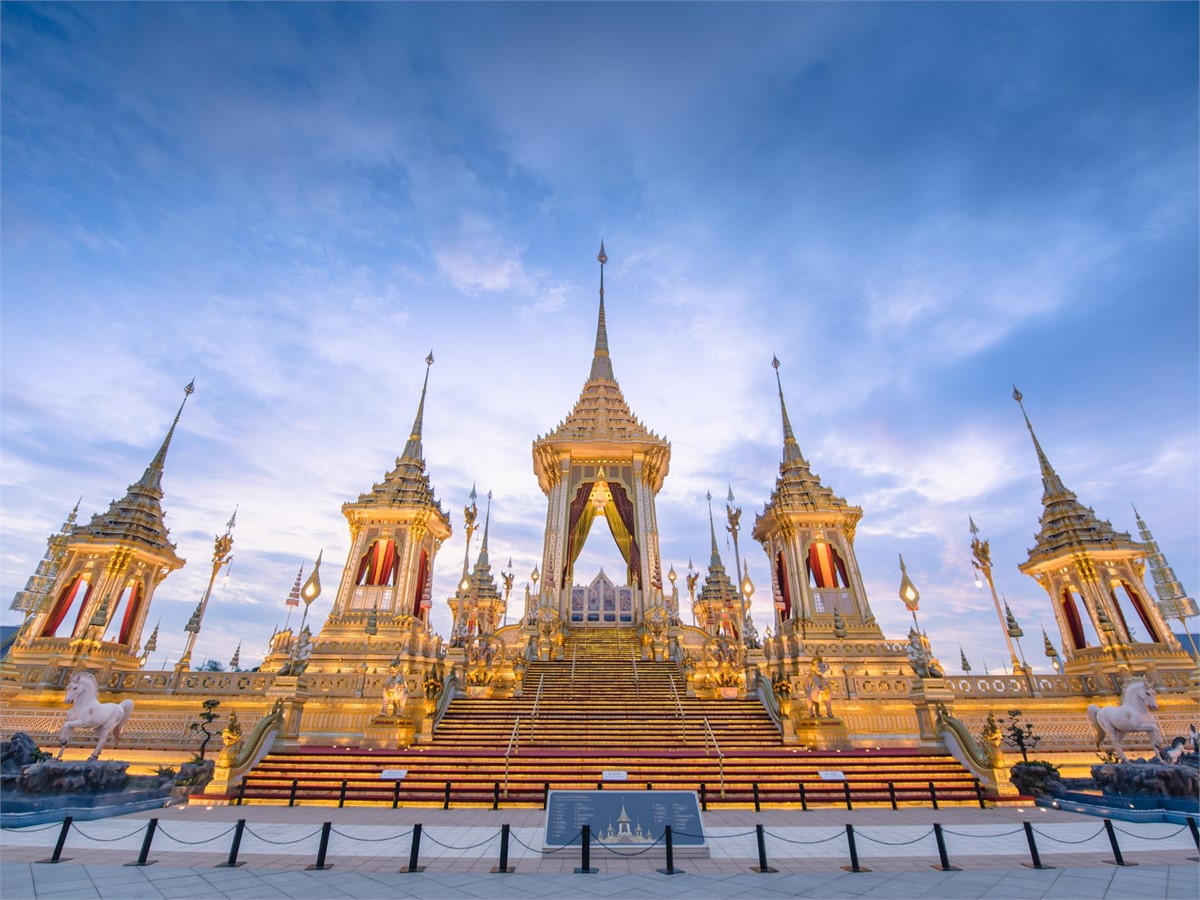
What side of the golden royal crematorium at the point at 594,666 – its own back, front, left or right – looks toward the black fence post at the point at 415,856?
front

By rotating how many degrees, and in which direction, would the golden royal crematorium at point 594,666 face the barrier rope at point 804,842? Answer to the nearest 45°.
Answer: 0° — it already faces it

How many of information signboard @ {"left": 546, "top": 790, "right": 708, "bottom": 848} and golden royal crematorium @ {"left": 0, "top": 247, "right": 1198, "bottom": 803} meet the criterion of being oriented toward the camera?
2

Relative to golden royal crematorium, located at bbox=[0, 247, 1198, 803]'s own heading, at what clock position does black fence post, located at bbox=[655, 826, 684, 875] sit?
The black fence post is roughly at 12 o'clock from the golden royal crematorium.

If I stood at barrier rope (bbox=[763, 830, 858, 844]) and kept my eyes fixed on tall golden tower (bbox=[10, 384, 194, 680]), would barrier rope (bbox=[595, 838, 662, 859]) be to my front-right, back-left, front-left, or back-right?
front-left

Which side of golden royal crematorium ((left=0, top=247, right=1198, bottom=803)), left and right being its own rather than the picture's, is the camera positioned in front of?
front

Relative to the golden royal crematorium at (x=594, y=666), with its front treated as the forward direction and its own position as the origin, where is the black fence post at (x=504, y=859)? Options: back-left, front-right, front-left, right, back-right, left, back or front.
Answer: front

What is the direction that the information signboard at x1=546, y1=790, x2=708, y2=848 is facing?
toward the camera

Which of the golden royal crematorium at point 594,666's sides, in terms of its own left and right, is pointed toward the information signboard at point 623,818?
front

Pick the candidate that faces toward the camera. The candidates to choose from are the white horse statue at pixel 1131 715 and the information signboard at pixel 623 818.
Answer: the information signboard

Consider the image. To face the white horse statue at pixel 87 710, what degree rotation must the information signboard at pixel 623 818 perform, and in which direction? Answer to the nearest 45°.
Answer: approximately 90° to its right
